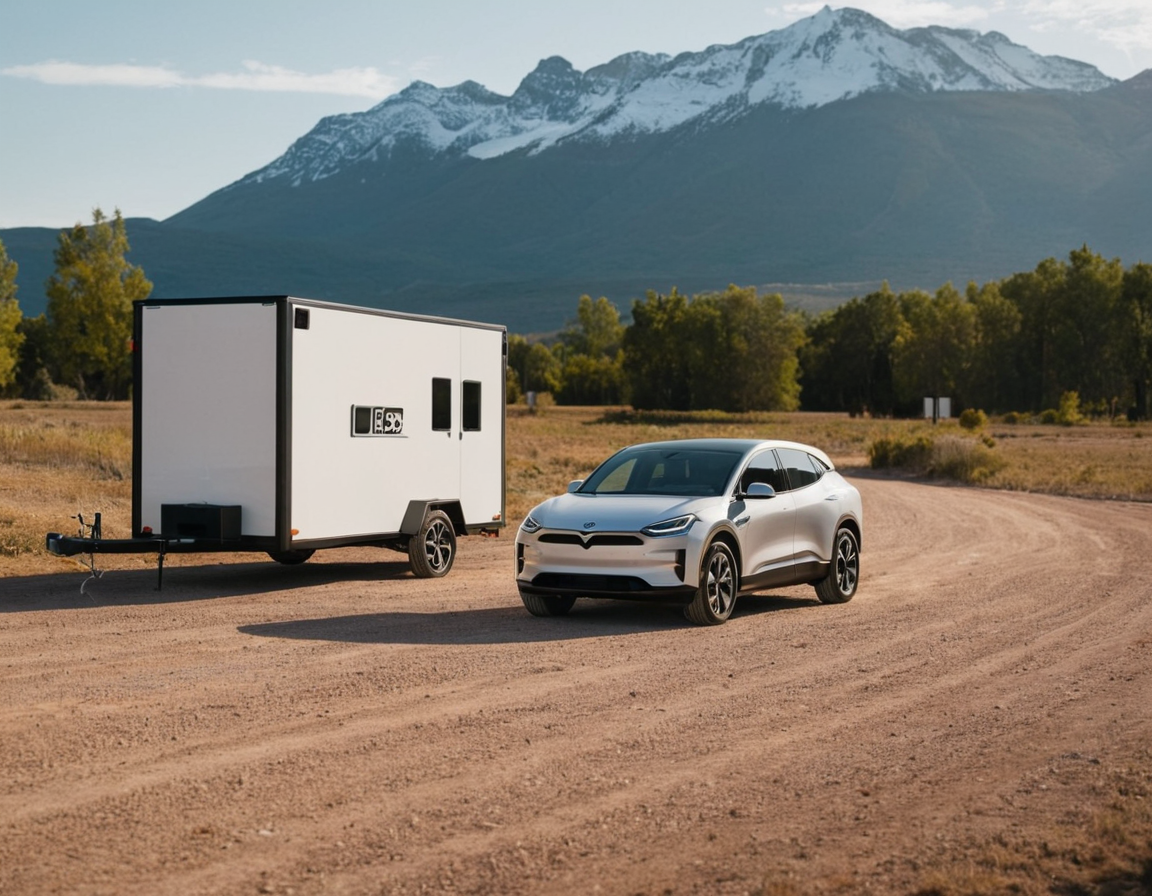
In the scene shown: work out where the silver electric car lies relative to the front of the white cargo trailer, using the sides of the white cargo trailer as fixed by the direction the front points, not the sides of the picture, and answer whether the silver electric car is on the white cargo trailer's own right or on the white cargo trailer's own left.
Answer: on the white cargo trailer's own left

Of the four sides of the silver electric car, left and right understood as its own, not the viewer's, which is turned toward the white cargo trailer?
right

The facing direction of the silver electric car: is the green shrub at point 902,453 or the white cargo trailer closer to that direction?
the white cargo trailer

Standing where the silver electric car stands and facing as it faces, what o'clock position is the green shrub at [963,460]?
The green shrub is roughly at 5 o'clock from the silver electric car.

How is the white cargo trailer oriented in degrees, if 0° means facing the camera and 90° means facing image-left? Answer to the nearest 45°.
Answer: approximately 45°

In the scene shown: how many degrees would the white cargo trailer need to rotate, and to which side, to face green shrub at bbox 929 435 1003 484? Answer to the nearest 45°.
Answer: approximately 180°

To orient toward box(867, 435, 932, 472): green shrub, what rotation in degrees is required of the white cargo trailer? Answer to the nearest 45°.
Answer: approximately 180°

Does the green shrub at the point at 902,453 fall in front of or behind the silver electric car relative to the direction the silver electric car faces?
behind
